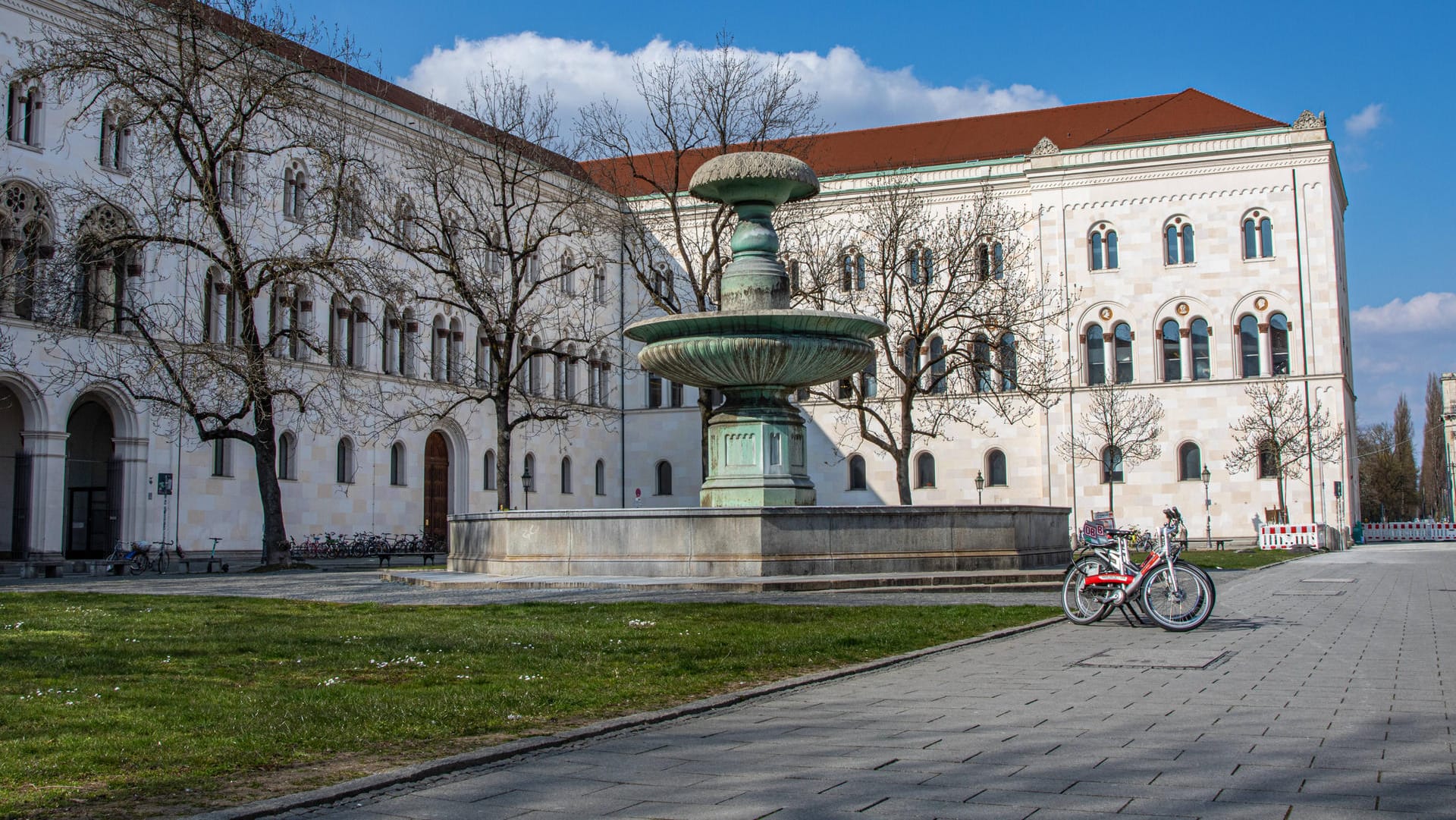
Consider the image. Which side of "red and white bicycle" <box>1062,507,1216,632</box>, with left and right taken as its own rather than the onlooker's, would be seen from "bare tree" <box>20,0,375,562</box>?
back

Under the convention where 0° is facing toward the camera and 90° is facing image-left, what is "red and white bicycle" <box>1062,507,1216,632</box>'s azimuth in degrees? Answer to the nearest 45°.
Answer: approximately 315°

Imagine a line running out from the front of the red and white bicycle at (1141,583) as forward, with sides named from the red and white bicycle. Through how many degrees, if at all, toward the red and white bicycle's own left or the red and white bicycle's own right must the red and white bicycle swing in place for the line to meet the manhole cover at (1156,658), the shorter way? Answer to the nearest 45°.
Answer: approximately 45° to the red and white bicycle's own right

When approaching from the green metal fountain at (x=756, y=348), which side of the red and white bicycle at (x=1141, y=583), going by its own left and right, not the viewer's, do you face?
back

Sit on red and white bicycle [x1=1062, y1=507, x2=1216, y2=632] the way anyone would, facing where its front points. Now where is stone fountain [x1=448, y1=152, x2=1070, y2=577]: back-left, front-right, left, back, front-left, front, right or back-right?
back

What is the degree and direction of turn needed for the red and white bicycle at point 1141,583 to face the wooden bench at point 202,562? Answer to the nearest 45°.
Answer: approximately 180°

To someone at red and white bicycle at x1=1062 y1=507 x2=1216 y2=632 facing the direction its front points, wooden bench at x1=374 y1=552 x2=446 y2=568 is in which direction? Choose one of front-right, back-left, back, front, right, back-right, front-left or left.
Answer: back

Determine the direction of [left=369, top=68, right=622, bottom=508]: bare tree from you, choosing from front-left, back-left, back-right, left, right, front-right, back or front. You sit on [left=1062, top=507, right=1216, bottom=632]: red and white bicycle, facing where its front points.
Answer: back

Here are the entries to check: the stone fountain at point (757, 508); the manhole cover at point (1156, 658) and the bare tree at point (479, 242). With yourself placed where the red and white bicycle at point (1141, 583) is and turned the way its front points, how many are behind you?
2

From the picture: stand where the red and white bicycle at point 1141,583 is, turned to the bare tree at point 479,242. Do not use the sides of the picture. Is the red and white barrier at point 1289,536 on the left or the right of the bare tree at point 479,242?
right

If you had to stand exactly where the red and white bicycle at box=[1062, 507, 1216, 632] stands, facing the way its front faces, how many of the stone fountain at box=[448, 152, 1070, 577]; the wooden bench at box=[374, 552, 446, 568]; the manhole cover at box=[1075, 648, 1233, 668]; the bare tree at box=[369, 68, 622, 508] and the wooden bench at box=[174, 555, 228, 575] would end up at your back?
4
